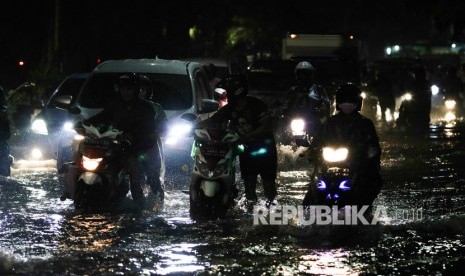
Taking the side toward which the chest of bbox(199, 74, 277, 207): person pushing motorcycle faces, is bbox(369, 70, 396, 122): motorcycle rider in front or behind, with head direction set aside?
behind

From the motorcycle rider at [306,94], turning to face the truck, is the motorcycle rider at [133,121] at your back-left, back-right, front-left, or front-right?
back-left

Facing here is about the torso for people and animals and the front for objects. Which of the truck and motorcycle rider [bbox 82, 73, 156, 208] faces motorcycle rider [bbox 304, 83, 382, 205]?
the truck

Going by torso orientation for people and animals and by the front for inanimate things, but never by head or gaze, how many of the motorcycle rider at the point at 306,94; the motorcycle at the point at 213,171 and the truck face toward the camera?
3

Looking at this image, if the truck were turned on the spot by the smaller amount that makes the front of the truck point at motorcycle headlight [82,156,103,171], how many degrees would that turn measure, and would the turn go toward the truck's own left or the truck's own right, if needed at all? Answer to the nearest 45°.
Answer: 0° — it already faces it

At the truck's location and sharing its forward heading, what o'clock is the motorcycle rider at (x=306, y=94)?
The motorcycle rider is roughly at 12 o'clock from the truck.

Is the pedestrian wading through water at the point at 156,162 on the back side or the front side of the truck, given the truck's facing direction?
on the front side

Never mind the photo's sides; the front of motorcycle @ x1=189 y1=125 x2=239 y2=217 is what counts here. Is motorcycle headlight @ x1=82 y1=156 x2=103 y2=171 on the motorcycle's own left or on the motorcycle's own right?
on the motorcycle's own right

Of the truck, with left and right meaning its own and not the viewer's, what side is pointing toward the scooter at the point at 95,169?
front

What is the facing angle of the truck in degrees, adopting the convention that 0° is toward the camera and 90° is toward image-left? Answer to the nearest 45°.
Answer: approximately 0°
